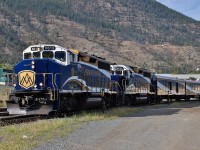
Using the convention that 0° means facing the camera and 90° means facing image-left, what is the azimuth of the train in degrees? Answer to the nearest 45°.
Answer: approximately 45°
